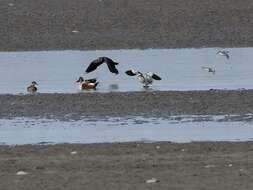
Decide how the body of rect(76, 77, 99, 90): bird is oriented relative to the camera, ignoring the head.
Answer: to the viewer's left

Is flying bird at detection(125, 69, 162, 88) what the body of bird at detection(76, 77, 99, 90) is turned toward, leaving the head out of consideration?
no

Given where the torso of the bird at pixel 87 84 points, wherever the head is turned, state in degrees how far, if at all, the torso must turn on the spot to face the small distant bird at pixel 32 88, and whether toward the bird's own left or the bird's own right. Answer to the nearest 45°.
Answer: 0° — it already faces it

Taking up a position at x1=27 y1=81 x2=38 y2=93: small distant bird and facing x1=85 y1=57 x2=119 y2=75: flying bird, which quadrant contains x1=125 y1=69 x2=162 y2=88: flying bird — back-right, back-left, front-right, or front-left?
front-right
